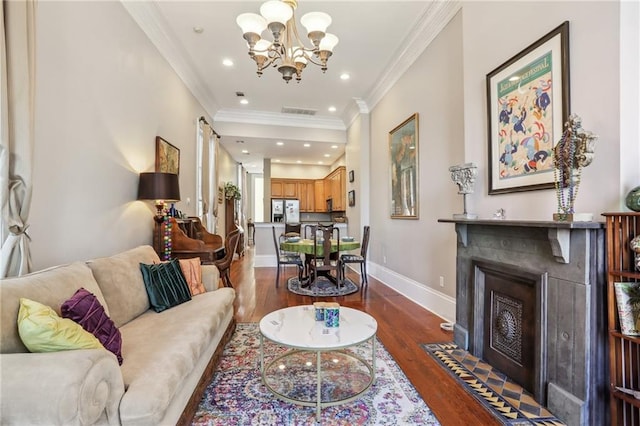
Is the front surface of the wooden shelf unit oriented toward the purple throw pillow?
yes

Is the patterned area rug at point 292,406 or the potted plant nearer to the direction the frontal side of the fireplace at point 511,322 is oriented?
the patterned area rug

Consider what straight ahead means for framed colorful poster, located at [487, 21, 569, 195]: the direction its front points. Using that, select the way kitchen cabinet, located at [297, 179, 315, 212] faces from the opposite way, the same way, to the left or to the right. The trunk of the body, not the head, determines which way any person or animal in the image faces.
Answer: to the left

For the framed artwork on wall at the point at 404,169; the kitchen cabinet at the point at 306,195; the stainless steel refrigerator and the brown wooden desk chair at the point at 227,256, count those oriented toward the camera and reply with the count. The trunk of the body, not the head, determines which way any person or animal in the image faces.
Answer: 2

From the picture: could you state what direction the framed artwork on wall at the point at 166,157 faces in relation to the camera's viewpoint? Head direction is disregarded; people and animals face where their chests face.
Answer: facing the viewer and to the right of the viewer

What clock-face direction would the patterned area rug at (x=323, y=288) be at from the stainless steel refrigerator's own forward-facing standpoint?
The patterned area rug is roughly at 12 o'clock from the stainless steel refrigerator.

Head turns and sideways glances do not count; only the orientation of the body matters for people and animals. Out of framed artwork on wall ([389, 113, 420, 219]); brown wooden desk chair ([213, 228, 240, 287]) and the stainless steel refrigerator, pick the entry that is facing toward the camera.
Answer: the stainless steel refrigerator

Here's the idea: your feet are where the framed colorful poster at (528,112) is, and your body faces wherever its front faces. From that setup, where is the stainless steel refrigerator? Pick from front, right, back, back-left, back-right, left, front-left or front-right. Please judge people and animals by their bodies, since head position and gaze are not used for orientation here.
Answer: right

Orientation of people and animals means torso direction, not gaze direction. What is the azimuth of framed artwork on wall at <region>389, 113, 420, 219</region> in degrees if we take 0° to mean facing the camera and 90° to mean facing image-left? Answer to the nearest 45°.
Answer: approximately 90°

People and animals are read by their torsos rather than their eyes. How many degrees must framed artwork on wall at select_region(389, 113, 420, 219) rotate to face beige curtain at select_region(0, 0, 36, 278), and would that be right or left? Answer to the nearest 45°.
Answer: approximately 45° to its left

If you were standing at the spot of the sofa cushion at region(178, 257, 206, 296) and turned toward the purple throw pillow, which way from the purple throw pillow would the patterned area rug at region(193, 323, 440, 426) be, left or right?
left

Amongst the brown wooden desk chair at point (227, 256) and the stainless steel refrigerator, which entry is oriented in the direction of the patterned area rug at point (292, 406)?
the stainless steel refrigerator

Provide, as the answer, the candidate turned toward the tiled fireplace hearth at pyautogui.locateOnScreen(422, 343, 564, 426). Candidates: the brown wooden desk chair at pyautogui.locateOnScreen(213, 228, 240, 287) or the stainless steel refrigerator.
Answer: the stainless steel refrigerator
